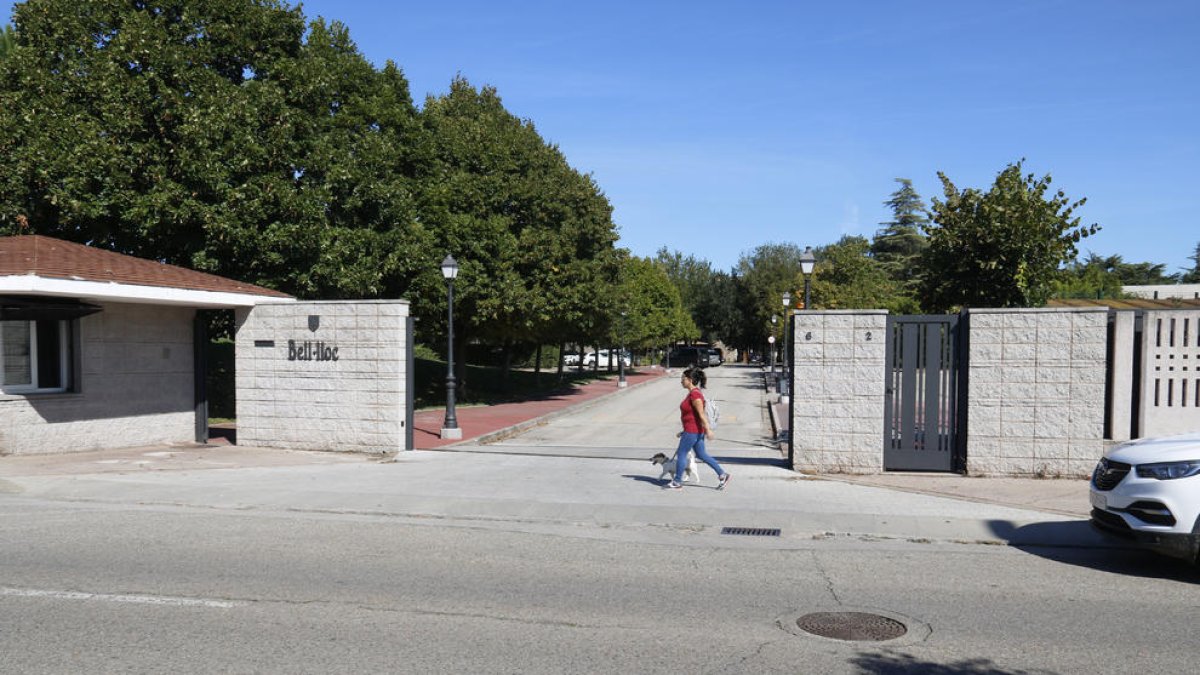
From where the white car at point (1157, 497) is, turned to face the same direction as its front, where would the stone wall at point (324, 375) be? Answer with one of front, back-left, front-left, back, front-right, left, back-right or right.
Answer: front-right

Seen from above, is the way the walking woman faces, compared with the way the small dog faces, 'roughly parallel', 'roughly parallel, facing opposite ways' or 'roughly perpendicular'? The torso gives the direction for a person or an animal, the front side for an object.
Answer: roughly parallel

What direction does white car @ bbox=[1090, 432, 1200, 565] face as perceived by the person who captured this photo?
facing the viewer and to the left of the viewer

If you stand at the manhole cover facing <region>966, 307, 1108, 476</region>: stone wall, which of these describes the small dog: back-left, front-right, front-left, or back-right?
front-left

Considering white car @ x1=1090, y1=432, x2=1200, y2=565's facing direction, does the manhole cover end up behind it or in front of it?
in front

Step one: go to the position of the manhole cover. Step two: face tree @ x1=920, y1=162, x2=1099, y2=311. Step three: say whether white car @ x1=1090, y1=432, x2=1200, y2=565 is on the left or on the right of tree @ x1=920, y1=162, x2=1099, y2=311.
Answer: right

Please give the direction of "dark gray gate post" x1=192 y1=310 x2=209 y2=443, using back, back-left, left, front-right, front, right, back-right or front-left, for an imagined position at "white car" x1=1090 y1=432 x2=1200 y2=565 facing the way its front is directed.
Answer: front-right
